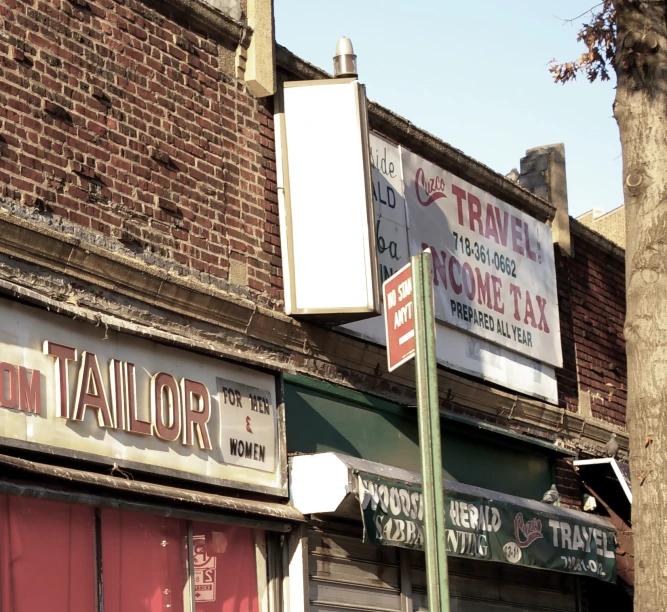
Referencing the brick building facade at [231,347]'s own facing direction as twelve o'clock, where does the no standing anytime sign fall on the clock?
The no standing anytime sign is roughly at 1 o'clock from the brick building facade.

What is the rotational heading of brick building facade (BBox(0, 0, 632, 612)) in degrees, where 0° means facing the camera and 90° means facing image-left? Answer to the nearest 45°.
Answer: approximately 315°

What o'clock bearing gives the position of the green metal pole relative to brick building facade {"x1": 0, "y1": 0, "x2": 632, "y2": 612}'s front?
The green metal pole is roughly at 1 o'clock from the brick building facade.
